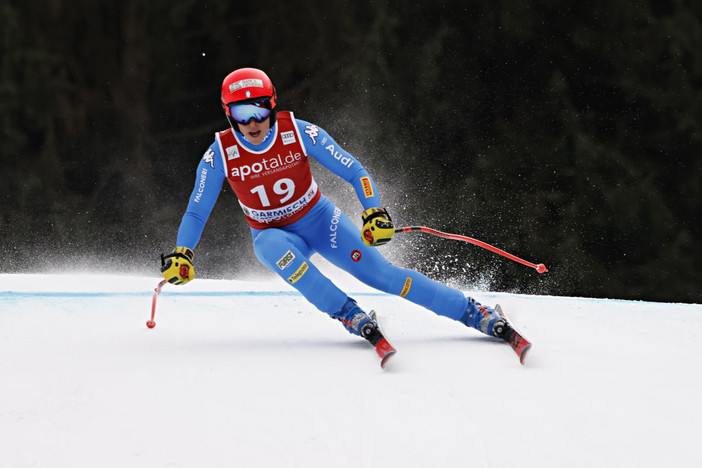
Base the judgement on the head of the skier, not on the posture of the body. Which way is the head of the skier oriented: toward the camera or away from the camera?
toward the camera

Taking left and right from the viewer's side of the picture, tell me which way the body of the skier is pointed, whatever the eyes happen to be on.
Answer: facing the viewer
